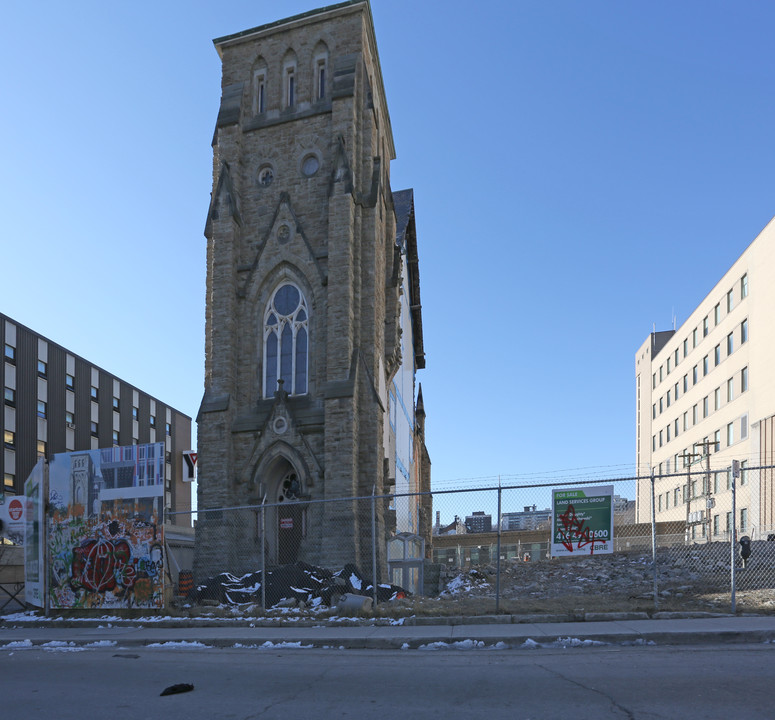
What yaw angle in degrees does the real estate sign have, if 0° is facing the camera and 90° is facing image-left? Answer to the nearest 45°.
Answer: approximately 0°

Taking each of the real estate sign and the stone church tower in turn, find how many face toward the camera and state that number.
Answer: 2

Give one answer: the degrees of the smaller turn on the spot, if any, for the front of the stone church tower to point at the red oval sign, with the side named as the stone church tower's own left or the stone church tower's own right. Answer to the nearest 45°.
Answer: approximately 45° to the stone church tower's own right

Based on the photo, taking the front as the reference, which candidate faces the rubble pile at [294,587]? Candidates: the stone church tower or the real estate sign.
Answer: the stone church tower

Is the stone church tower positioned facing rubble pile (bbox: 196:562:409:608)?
yes
